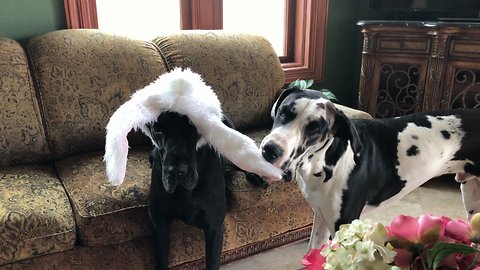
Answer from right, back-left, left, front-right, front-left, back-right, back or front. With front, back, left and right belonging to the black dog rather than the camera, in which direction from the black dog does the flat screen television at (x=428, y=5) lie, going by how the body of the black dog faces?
back-left

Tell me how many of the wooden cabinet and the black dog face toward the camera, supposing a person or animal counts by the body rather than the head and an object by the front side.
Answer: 2

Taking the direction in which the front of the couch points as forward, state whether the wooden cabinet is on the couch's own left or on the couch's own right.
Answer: on the couch's own left

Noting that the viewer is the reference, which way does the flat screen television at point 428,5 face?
facing the viewer

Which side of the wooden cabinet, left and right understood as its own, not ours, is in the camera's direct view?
front

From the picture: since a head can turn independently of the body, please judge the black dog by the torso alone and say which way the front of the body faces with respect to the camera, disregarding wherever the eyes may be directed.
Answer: toward the camera

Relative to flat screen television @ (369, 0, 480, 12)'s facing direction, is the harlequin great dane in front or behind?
in front

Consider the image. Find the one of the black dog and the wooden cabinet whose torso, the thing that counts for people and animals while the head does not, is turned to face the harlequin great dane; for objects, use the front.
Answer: the wooden cabinet

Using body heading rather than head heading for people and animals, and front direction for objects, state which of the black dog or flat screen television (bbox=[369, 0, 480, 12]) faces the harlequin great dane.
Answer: the flat screen television

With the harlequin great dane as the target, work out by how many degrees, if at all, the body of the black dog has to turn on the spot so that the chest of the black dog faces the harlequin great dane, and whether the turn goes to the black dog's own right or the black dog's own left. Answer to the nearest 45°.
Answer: approximately 90° to the black dog's own left

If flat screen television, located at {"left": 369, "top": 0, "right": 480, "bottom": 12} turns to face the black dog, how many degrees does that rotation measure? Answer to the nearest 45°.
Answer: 0° — it already faces it

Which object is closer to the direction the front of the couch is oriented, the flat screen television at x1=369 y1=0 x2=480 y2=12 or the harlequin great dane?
the harlequin great dane

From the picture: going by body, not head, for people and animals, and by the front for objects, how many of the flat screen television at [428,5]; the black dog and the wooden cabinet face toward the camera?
3

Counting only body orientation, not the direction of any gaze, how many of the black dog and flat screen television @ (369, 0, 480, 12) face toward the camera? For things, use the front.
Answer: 2
